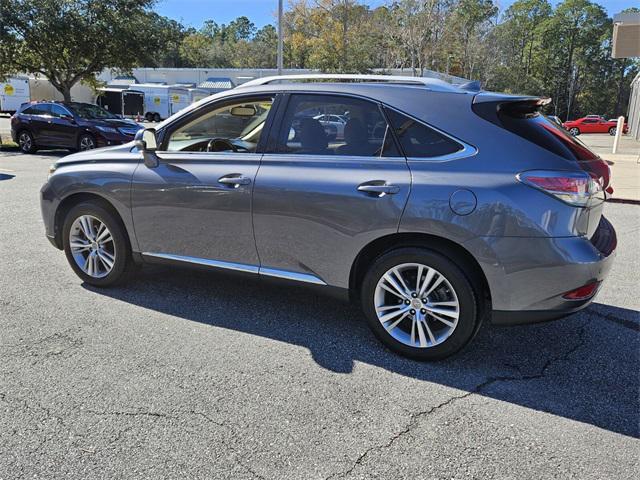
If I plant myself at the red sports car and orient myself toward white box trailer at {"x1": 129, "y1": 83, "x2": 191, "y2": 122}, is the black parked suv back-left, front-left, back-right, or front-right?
front-left

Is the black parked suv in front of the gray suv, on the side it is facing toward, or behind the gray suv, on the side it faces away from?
in front

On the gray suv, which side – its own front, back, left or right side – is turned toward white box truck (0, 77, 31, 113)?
front

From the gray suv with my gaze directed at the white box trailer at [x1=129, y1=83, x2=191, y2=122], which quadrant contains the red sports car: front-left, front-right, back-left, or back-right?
front-right

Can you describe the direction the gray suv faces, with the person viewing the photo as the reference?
facing away from the viewer and to the left of the viewer

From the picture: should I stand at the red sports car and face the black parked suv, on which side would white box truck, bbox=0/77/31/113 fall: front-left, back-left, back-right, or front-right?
front-right

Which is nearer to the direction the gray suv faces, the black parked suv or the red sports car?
the black parked suv

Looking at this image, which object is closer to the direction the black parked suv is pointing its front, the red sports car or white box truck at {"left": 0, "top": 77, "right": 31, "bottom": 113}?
the red sports car

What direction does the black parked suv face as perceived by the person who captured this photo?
facing the viewer and to the right of the viewer
